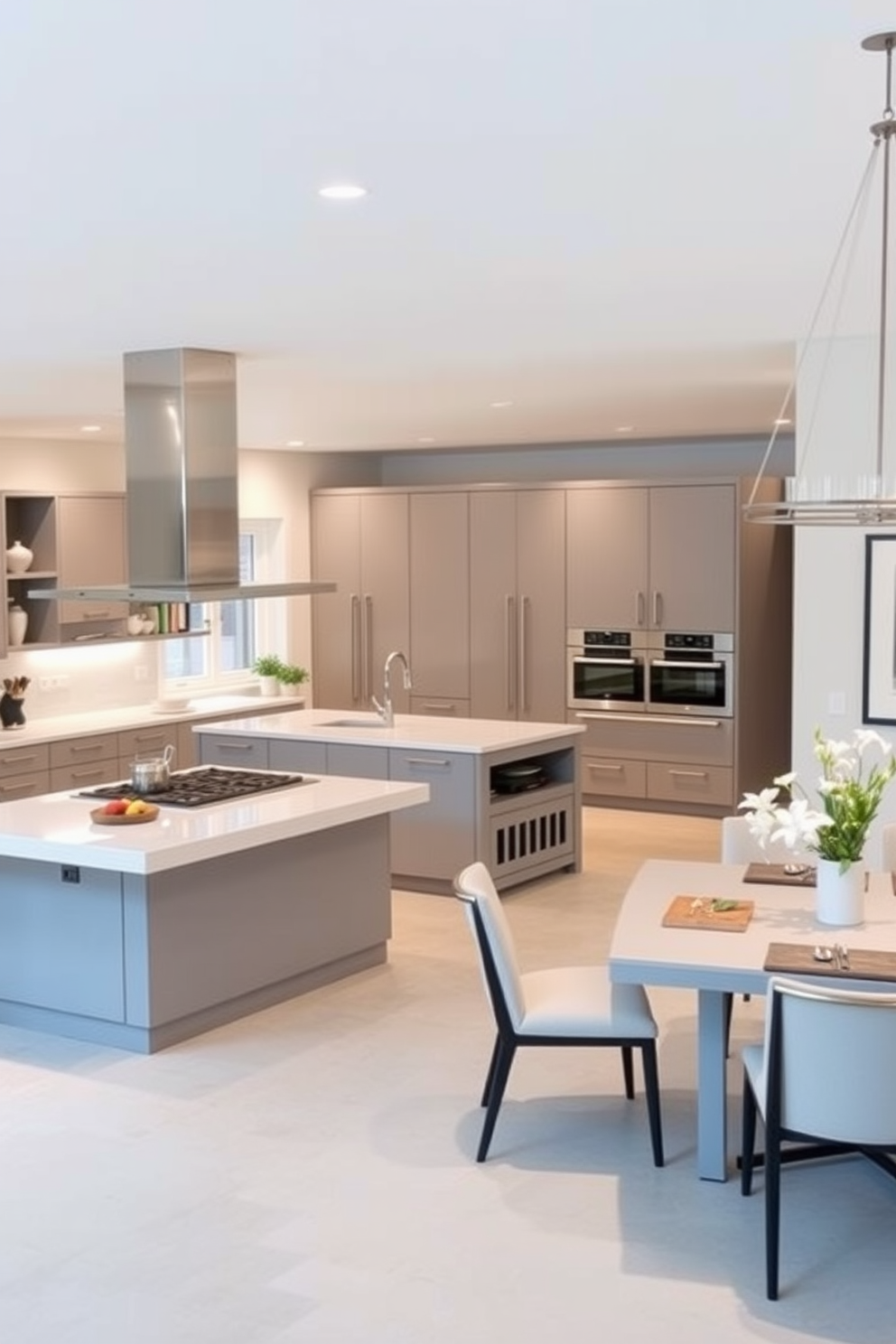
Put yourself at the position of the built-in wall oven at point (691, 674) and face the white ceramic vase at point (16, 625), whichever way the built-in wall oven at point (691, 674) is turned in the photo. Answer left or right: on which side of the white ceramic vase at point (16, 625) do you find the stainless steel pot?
left

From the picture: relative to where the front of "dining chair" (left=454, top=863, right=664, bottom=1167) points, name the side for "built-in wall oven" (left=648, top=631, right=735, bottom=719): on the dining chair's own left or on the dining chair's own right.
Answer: on the dining chair's own left

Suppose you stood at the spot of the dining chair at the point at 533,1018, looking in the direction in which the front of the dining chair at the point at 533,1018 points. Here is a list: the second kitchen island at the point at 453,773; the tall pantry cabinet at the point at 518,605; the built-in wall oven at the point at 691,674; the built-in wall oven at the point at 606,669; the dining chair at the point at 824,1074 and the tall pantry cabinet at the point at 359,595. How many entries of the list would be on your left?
5

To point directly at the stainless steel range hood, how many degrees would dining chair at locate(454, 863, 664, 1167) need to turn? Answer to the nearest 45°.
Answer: approximately 135° to its left

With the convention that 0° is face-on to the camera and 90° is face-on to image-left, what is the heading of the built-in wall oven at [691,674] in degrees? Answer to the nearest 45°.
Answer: approximately 45°

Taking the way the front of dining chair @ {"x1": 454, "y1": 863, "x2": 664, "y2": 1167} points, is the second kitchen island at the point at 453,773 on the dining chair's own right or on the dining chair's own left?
on the dining chair's own left

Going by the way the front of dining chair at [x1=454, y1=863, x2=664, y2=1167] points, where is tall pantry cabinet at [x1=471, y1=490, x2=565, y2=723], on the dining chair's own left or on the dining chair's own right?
on the dining chair's own left

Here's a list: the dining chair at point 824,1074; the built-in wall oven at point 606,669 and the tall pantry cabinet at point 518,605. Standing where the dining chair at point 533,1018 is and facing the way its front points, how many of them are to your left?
2

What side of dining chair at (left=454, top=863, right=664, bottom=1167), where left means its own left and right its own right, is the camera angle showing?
right

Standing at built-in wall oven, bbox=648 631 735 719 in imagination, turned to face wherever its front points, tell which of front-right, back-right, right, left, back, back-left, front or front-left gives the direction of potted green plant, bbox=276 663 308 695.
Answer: front-right

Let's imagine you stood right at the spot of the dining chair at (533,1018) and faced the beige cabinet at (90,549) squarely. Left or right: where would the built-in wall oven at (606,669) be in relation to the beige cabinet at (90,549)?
right

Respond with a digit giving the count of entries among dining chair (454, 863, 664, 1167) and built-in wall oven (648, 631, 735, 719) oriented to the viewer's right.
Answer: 1

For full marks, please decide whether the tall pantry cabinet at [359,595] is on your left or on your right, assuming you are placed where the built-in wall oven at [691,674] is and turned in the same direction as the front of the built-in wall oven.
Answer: on your right

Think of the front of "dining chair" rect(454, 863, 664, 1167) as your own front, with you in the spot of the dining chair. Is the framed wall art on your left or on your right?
on your left
